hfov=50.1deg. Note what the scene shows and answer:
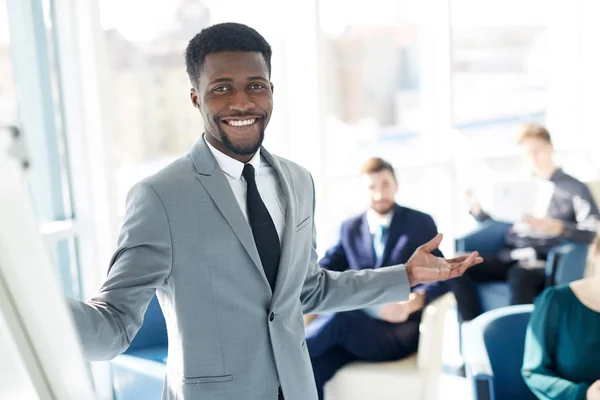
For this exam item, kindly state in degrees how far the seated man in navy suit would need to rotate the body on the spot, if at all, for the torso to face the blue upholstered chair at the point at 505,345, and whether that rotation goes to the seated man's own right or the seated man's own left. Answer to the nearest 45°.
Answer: approximately 90° to the seated man's own left

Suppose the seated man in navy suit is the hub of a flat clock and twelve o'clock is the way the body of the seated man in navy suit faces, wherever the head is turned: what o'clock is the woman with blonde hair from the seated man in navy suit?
The woman with blonde hair is roughly at 9 o'clock from the seated man in navy suit.

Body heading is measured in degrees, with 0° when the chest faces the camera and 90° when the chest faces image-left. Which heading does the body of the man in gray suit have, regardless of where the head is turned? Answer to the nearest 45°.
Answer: approximately 315°

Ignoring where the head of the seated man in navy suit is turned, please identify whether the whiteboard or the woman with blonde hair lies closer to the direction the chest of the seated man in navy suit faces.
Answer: the whiteboard

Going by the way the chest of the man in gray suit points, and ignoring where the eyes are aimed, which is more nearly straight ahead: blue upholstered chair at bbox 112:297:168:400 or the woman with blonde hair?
the woman with blonde hair

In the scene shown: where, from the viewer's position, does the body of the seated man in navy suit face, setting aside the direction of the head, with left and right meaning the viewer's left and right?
facing the viewer and to the left of the viewer

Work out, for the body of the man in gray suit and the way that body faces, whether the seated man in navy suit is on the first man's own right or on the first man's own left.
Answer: on the first man's own left

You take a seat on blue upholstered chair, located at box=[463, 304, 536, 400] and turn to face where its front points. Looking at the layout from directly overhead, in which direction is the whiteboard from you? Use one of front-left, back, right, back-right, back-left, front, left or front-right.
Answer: front-right

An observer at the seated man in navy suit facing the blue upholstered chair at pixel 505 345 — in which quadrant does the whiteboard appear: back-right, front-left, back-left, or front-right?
front-right
